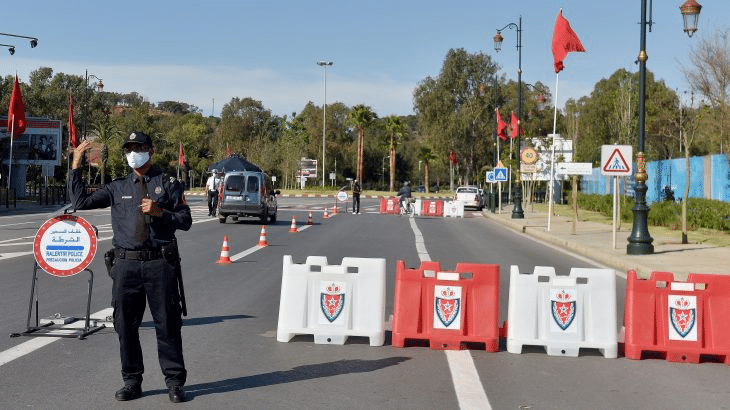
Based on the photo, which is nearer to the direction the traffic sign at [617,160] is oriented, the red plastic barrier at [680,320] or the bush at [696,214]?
the red plastic barrier

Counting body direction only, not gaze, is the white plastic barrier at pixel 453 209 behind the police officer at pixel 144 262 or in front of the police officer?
behind

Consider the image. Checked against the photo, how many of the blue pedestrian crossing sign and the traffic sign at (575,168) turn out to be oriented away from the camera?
0

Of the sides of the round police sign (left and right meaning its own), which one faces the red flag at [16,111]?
back

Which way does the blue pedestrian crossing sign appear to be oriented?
toward the camera

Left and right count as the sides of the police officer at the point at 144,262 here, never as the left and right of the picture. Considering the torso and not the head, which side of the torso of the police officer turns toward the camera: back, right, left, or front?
front

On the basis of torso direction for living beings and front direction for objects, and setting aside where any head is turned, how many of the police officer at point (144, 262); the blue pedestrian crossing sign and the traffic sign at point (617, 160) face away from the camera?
0

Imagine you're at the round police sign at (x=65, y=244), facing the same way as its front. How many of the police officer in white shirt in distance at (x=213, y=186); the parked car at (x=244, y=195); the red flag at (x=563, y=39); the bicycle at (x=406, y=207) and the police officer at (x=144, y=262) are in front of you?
1

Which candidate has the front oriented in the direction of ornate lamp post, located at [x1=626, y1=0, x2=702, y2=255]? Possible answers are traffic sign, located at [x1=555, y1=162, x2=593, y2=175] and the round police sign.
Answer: the traffic sign

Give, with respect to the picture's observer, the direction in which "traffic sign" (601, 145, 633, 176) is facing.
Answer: facing the viewer

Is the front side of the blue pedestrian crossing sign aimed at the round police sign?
yes

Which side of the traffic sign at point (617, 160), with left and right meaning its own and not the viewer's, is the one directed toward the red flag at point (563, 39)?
back
